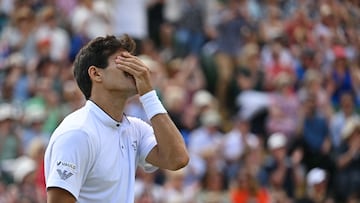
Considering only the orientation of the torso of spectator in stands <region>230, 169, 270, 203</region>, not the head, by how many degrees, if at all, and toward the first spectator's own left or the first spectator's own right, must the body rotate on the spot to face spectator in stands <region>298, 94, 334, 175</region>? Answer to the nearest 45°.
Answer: approximately 135° to the first spectator's own left

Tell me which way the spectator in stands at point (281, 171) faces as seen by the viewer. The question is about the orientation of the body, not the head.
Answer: toward the camera

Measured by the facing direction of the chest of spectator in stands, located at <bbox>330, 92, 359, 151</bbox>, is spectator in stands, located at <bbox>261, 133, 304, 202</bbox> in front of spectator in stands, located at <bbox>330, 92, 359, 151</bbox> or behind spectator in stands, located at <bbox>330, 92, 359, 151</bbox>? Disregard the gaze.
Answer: in front

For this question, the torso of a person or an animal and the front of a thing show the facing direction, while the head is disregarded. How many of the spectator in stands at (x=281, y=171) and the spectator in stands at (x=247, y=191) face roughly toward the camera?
2

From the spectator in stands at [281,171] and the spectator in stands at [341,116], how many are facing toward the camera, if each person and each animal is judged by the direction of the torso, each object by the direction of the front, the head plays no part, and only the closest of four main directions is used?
2

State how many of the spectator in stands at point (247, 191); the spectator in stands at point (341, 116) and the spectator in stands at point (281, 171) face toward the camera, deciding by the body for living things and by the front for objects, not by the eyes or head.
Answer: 3

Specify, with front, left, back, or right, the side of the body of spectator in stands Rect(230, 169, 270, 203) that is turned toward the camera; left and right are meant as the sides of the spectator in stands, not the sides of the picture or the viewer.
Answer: front

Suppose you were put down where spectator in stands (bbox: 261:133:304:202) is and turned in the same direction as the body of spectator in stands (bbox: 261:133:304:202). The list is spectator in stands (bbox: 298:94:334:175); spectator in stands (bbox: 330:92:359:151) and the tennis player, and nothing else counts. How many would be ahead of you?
1

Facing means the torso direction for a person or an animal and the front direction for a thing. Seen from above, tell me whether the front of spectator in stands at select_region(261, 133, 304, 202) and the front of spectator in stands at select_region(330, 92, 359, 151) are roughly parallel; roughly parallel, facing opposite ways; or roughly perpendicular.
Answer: roughly parallel
